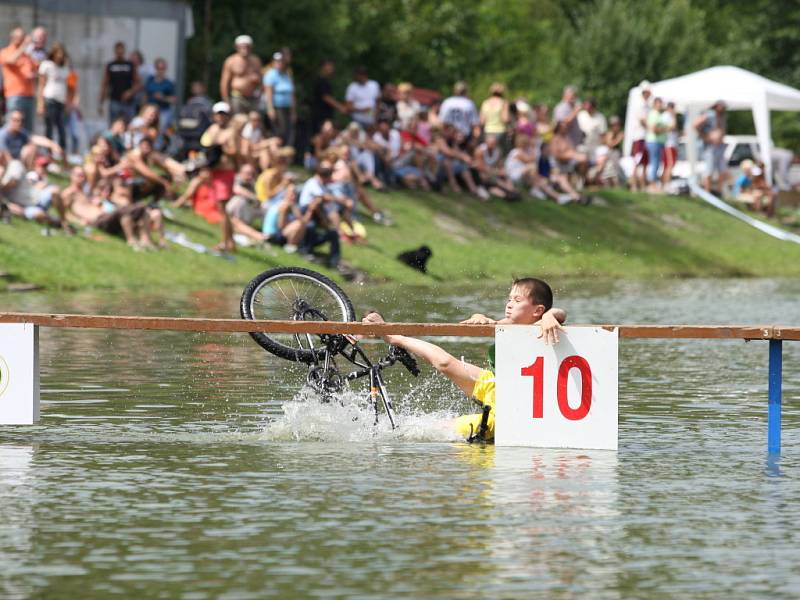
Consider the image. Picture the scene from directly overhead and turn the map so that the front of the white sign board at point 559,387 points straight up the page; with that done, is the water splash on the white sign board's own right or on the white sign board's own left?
on the white sign board's own right

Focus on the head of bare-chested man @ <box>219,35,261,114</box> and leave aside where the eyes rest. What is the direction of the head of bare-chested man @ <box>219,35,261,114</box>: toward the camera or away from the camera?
toward the camera

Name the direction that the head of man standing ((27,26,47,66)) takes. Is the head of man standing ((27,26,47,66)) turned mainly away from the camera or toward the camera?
toward the camera

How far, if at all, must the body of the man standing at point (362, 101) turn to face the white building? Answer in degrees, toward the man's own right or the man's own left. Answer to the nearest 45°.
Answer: approximately 90° to the man's own right

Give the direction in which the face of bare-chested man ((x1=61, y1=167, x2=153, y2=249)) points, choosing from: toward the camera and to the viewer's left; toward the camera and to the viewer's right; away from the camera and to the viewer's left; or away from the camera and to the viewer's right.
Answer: toward the camera and to the viewer's right

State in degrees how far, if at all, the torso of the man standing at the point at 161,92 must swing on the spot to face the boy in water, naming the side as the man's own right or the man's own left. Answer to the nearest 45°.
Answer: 0° — they already face them

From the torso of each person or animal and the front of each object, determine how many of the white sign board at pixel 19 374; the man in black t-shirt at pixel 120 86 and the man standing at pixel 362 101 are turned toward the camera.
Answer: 3

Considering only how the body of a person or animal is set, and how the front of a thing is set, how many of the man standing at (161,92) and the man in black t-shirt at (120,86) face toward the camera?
2

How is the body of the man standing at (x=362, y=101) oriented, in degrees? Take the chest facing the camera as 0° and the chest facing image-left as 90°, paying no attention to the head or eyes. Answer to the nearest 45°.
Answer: approximately 0°

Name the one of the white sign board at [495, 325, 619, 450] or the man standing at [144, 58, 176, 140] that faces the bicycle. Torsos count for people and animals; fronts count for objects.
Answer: the man standing

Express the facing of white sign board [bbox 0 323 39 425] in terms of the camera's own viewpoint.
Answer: facing the viewer

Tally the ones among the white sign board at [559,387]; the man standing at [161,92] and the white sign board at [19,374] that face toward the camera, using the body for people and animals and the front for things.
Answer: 3

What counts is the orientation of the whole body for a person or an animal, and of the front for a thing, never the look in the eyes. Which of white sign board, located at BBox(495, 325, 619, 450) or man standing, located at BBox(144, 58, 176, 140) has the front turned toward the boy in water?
the man standing

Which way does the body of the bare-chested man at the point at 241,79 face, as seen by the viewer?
toward the camera

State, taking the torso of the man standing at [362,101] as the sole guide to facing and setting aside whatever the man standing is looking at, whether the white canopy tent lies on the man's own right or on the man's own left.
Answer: on the man's own left
